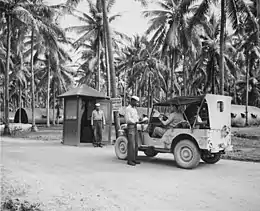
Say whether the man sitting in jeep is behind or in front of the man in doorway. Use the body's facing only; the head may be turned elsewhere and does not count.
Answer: in front

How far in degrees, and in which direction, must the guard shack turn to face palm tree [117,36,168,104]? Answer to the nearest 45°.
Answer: approximately 135° to its left

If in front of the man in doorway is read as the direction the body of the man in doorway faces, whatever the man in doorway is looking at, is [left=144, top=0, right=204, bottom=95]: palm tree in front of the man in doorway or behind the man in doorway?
behind

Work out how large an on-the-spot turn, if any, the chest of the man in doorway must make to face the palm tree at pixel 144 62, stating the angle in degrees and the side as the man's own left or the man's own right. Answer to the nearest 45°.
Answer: approximately 180°

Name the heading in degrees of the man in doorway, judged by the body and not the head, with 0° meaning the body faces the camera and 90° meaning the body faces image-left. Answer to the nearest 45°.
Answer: approximately 0°

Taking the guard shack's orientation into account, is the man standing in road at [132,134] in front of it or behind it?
in front

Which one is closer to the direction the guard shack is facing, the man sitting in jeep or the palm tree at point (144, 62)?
the man sitting in jeep

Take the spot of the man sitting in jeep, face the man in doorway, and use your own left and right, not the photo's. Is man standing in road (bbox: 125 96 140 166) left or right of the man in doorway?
left

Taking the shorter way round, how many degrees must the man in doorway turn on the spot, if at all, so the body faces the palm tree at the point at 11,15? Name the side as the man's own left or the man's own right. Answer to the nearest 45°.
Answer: approximately 135° to the man's own right
